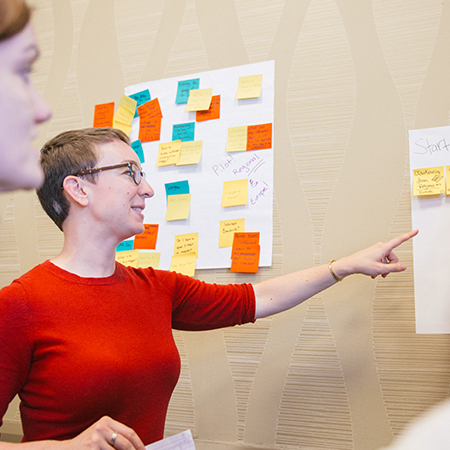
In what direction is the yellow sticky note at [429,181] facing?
toward the camera

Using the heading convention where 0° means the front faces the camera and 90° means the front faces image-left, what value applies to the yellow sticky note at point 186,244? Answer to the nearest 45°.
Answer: approximately 0°

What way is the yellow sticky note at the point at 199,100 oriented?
toward the camera

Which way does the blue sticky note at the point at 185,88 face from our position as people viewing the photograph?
facing the viewer

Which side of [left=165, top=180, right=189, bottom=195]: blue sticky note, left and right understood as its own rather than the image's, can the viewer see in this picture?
front
